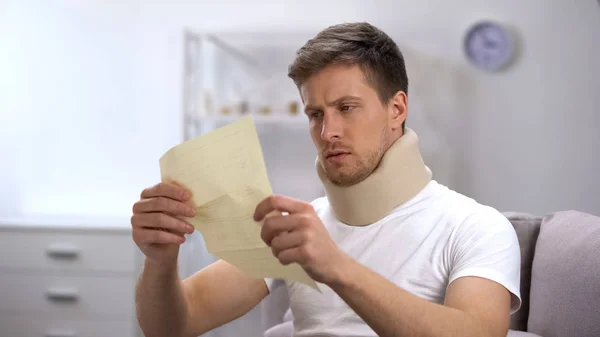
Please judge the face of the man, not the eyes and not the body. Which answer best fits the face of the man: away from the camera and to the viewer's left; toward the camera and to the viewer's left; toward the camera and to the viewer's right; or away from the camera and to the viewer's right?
toward the camera and to the viewer's left

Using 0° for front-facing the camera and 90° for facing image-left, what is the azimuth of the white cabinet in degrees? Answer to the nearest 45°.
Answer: approximately 0°

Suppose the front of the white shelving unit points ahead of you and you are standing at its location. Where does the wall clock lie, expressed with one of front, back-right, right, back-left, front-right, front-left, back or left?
left

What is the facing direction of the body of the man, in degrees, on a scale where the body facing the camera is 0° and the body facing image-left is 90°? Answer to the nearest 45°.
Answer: approximately 45°

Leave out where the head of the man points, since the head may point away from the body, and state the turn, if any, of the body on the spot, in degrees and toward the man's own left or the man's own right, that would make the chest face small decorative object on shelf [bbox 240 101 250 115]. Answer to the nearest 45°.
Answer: approximately 135° to the man's own right

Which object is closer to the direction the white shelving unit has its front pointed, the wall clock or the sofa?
the sofa

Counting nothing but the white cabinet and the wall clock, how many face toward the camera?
2

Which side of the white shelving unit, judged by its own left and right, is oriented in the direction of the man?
front

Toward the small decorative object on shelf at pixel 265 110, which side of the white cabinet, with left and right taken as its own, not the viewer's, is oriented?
left

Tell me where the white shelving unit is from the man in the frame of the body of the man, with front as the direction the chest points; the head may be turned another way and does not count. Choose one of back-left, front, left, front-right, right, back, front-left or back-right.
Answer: back-right
